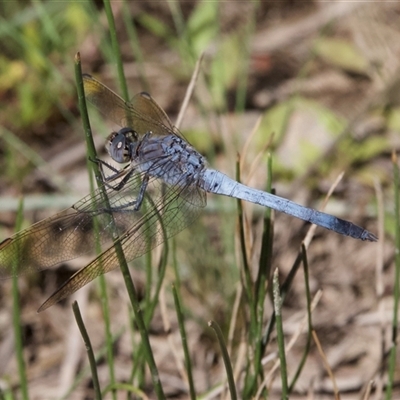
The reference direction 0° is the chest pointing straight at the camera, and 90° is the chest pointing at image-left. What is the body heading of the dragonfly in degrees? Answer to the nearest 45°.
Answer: approximately 90°
